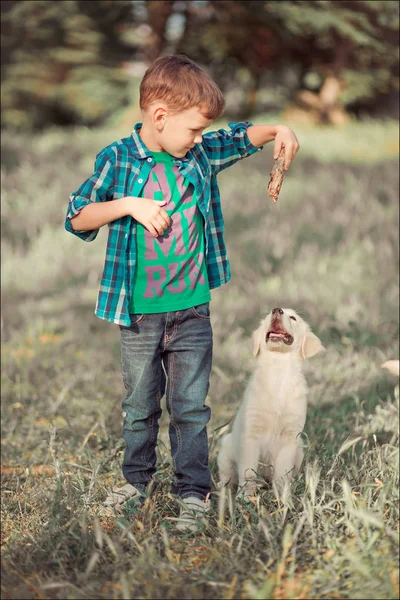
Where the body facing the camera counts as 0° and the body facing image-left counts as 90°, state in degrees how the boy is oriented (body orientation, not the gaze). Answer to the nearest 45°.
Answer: approximately 0°

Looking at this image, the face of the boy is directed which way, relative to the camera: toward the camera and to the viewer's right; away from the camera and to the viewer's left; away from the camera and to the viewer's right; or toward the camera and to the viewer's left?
toward the camera and to the viewer's right

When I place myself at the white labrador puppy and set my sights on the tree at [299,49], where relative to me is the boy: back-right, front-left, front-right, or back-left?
back-left

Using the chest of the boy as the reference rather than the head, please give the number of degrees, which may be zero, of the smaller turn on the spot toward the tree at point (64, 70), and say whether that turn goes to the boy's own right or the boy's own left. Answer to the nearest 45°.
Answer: approximately 180°

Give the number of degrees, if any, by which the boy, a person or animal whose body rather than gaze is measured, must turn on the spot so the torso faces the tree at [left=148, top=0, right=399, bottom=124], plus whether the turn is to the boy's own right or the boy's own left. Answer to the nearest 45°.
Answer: approximately 180°

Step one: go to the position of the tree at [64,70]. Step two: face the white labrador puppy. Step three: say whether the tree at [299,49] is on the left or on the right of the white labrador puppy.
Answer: left
